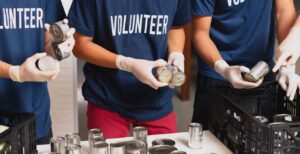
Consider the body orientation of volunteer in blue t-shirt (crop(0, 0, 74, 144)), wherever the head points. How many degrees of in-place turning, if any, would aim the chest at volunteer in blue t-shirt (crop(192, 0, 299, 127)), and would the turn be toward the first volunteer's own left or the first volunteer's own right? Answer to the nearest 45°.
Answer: approximately 45° to the first volunteer's own left

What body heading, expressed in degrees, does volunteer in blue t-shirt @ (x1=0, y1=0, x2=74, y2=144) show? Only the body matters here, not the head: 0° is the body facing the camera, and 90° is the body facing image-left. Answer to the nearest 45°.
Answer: approximately 315°

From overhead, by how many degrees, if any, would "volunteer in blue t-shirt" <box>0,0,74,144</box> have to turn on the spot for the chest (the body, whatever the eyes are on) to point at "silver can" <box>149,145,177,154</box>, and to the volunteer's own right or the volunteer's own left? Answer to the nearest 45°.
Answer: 0° — they already face it

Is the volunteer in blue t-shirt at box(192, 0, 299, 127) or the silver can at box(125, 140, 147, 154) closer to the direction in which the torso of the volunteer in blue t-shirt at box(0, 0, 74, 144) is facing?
the silver can
